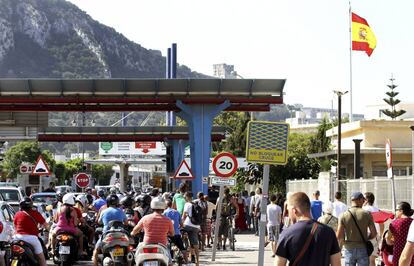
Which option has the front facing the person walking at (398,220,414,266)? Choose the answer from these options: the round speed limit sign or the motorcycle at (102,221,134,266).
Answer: the round speed limit sign

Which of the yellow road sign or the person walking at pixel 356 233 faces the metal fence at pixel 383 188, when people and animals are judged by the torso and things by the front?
the person walking

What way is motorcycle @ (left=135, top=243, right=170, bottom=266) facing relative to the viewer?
away from the camera

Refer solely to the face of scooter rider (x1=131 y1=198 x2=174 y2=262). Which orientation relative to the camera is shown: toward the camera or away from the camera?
away from the camera

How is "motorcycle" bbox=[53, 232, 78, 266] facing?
away from the camera

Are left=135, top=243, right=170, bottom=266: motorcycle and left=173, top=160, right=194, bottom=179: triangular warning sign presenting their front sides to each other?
yes

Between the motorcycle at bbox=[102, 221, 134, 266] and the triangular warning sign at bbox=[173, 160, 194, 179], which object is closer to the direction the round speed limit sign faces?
the motorcycle

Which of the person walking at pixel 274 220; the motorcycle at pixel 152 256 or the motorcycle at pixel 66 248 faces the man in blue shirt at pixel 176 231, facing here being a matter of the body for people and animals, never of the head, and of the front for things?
the motorcycle at pixel 152 256

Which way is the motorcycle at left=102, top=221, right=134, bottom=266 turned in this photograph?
away from the camera

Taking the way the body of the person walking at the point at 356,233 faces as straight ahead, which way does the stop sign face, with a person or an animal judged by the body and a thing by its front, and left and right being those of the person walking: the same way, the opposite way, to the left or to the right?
the opposite way
